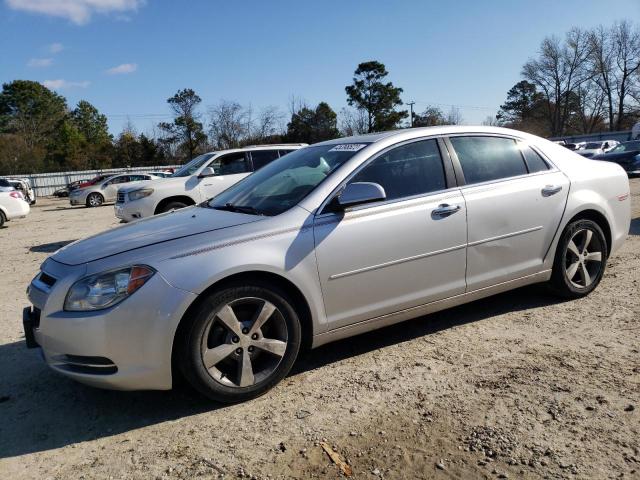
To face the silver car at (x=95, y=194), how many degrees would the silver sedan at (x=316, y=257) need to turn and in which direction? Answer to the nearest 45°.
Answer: approximately 90° to its right

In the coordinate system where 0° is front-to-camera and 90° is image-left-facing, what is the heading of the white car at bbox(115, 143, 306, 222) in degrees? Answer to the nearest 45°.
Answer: approximately 45°

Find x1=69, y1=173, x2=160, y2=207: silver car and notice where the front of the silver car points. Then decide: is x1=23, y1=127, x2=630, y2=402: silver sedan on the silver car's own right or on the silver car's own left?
on the silver car's own left

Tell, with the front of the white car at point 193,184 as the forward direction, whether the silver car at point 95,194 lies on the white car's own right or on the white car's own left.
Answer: on the white car's own right

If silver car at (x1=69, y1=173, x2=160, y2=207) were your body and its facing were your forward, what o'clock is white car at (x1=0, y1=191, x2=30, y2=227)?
The white car is roughly at 11 o'clock from the silver car.

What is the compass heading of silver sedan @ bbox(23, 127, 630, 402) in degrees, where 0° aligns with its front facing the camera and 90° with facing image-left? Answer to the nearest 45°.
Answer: approximately 45°
